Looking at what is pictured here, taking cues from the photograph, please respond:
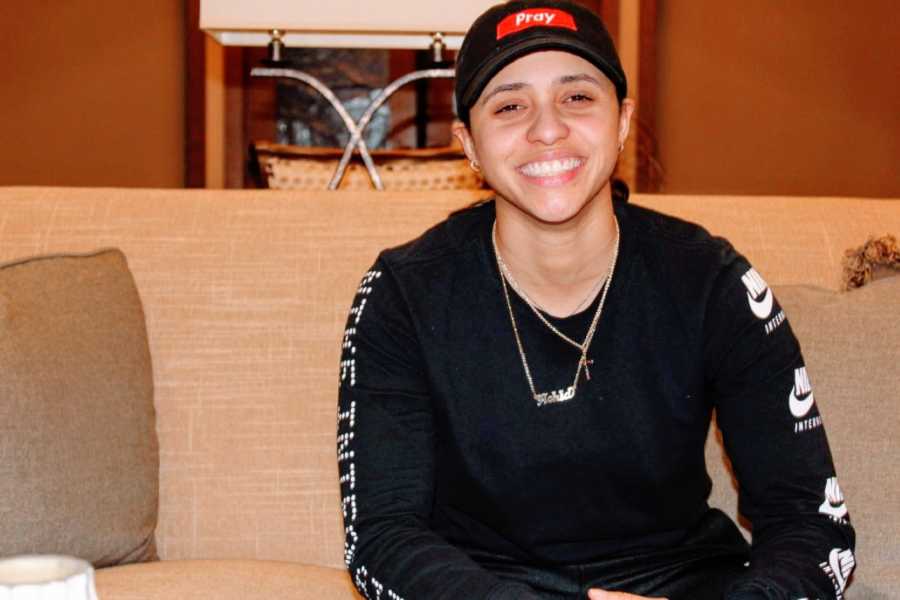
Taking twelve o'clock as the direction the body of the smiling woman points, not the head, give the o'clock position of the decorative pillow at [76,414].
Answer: The decorative pillow is roughly at 3 o'clock from the smiling woman.

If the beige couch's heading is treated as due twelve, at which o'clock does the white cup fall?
The white cup is roughly at 12 o'clock from the beige couch.

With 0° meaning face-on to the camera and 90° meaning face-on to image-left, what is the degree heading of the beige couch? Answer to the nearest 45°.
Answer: approximately 0°
